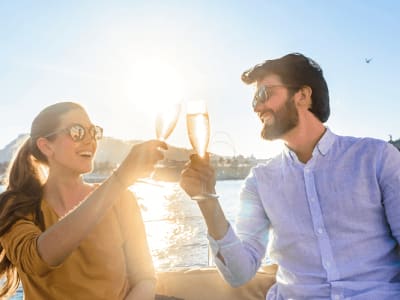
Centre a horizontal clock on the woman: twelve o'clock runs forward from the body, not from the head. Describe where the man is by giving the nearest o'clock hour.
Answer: The man is roughly at 11 o'clock from the woman.

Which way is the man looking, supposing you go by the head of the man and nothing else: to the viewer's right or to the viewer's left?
to the viewer's left

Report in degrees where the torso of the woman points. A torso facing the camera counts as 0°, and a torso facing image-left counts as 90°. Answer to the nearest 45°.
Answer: approximately 315°
